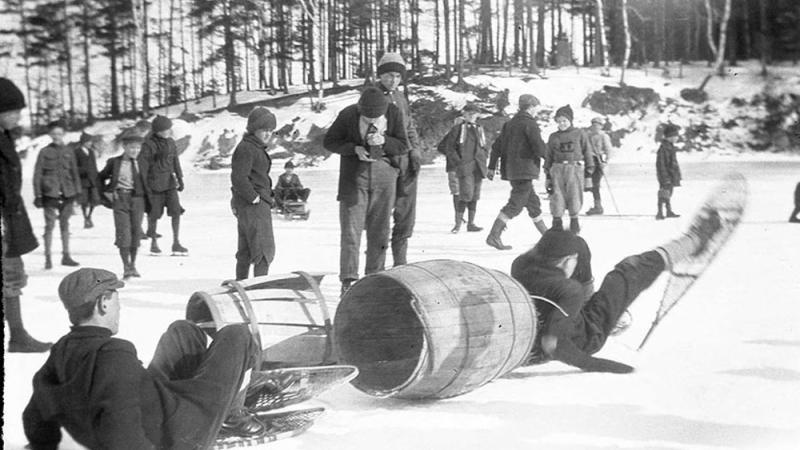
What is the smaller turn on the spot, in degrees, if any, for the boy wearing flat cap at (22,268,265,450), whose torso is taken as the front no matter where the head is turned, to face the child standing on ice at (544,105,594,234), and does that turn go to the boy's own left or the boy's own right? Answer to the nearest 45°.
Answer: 0° — they already face them

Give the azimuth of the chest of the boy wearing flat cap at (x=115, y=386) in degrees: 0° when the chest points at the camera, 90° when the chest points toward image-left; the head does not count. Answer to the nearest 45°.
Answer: approximately 225°

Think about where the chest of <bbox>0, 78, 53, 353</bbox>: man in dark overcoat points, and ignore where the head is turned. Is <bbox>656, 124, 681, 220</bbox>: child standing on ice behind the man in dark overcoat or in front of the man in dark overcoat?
in front

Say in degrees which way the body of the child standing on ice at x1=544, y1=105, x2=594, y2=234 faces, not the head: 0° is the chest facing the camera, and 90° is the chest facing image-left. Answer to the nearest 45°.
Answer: approximately 0°

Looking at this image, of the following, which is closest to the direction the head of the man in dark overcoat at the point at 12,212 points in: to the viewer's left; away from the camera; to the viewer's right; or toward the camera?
to the viewer's right
